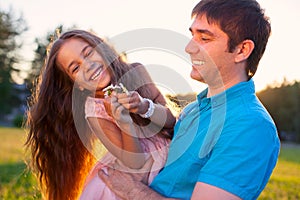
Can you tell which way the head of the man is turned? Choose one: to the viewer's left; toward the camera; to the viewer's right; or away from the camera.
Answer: to the viewer's left

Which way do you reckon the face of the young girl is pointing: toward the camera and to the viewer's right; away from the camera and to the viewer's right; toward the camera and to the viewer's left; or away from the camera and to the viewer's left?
toward the camera and to the viewer's right

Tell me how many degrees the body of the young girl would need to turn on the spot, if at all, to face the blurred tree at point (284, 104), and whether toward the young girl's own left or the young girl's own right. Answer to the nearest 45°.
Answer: approximately 90° to the young girl's own left

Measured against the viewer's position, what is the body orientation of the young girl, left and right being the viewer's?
facing the viewer and to the right of the viewer
